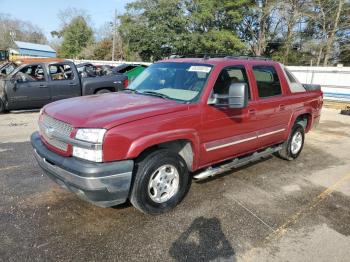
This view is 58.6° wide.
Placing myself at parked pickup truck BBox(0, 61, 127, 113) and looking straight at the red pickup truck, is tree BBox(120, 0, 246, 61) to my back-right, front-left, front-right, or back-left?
back-left

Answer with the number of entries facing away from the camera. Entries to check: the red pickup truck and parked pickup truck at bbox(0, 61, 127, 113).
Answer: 0

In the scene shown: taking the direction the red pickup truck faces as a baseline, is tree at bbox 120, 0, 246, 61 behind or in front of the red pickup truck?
behind

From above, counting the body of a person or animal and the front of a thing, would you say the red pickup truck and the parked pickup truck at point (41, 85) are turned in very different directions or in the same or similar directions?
same or similar directions

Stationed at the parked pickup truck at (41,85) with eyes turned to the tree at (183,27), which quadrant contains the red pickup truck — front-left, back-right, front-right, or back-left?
back-right

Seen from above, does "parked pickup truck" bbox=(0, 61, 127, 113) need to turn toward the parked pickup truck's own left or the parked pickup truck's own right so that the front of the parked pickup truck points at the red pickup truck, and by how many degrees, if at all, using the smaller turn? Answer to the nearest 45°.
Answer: approximately 90° to the parked pickup truck's own left

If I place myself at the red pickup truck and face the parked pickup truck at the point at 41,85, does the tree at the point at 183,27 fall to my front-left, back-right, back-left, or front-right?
front-right

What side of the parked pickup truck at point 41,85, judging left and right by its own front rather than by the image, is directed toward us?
left

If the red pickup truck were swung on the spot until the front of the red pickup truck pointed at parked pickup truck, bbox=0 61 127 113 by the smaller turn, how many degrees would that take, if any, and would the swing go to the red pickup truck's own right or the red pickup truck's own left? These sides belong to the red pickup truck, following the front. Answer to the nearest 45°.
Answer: approximately 90° to the red pickup truck's own right

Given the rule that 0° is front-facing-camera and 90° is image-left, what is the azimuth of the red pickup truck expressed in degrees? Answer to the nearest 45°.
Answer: approximately 45°
